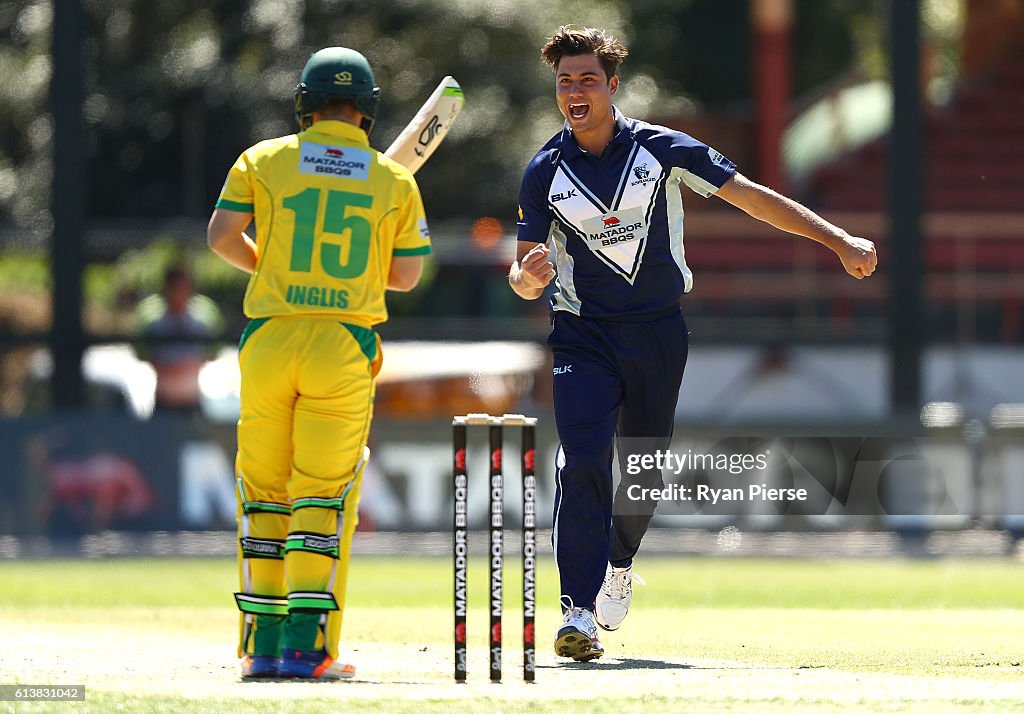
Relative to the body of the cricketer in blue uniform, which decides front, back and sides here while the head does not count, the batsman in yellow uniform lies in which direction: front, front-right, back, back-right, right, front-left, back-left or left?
front-right

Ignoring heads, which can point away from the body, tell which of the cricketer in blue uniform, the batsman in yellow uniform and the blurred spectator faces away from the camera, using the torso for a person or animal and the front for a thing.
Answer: the batsman in yellow uniform

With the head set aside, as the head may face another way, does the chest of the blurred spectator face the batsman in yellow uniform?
yes

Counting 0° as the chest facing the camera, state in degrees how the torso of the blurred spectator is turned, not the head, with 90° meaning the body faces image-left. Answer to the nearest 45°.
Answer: approximately 0°

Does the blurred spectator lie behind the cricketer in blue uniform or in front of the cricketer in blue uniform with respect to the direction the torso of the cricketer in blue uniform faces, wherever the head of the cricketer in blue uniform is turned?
behind

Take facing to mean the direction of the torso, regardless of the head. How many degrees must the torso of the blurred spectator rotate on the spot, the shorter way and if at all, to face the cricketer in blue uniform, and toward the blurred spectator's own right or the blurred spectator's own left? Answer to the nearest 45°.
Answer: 0° — they already face them

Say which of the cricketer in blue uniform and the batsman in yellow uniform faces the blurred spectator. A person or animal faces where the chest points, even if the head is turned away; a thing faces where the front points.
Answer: the batsman in yellow uniform

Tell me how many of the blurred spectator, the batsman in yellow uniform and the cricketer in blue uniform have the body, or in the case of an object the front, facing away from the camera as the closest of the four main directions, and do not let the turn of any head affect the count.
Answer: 1

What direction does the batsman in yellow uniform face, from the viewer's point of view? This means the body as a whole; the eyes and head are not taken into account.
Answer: away from the camera

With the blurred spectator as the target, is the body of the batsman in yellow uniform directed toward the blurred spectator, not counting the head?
yes

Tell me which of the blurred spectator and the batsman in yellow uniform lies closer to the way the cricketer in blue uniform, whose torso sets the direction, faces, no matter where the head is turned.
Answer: the batsman in yellow uniform

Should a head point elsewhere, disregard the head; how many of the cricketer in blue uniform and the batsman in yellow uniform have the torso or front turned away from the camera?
1

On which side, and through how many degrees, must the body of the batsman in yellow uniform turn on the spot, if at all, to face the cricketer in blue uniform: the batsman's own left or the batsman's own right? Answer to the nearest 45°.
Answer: approximately 45° to the batsman's own right
